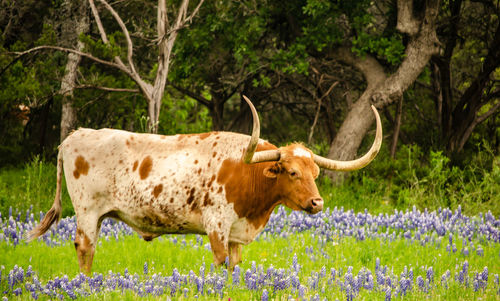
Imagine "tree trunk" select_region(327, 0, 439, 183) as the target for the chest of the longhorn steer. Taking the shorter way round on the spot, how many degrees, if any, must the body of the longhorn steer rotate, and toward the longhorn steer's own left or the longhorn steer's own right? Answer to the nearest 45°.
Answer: approximately 45° to the longhorn steer's own left

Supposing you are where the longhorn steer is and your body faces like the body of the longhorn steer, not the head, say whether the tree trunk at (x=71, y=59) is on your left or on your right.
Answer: on your left

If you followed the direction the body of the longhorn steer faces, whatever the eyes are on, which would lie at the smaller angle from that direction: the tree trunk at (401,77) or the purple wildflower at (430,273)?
the purple wildflower

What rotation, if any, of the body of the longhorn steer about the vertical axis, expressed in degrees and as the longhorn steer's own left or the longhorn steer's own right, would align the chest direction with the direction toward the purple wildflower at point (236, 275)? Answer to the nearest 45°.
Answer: approximately 45° to the longhorn steer's own right

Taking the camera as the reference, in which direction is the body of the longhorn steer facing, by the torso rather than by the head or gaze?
to the viewer's right

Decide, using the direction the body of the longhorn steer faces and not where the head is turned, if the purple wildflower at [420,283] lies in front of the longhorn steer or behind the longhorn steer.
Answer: in front

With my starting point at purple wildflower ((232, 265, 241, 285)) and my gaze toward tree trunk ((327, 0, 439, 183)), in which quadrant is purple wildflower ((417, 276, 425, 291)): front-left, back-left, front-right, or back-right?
front-right

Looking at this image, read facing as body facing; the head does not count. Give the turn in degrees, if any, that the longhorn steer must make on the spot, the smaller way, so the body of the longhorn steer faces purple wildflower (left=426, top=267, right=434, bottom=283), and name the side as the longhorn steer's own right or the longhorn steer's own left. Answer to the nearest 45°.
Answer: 0° — it already faces it

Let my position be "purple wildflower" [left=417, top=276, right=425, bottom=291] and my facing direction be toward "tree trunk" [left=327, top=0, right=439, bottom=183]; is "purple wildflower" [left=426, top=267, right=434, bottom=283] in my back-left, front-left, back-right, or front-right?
front-right

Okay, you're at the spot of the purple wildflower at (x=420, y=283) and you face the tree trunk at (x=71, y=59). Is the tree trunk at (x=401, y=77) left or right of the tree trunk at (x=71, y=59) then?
right

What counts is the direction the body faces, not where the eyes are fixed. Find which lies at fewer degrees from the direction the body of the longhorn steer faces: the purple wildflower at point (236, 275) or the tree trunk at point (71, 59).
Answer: the purple wildflower

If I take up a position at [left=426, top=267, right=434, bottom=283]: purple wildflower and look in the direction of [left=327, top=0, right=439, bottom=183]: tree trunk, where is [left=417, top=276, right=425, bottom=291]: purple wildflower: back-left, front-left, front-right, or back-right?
back-left
